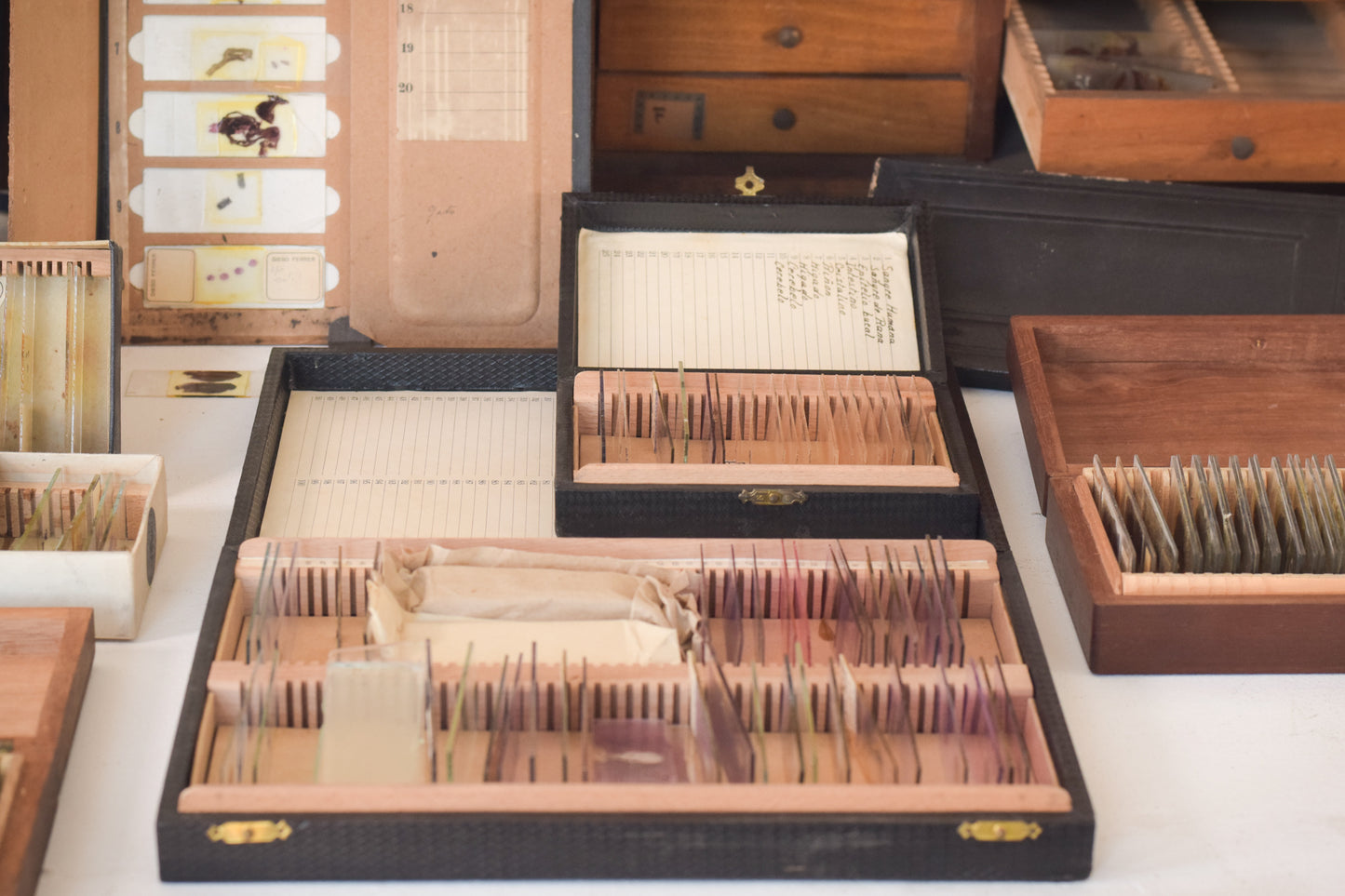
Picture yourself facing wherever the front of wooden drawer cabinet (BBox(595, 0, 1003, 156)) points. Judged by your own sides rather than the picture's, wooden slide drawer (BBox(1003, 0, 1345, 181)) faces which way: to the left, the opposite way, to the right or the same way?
the same way

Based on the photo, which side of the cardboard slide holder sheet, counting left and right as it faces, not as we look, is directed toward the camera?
front

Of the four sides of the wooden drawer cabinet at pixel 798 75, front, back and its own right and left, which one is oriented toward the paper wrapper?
front

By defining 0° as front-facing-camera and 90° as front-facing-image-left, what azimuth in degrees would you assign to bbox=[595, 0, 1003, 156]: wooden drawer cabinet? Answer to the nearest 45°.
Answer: approximately 0°

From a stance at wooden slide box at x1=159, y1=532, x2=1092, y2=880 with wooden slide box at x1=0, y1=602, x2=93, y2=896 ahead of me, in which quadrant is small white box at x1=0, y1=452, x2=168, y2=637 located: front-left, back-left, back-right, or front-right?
front-right

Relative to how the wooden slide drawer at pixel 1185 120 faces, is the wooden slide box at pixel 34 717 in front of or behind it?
in front

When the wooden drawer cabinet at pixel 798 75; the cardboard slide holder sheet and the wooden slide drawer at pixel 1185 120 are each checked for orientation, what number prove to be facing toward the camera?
3

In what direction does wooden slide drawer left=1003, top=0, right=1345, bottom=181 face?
toward the camera

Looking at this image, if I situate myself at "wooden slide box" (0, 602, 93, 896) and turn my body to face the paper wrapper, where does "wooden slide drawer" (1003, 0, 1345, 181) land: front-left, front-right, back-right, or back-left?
front-left

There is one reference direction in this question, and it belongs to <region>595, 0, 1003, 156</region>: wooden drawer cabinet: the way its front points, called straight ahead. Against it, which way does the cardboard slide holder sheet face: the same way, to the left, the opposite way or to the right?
the same way
